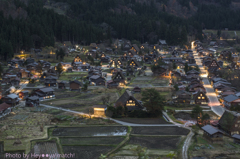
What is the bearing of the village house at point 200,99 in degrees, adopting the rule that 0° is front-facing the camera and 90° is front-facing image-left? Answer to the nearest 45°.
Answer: approximately 0°

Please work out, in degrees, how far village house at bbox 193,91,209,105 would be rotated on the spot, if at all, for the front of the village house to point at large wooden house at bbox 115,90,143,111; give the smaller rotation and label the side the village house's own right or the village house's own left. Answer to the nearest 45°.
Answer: approximately 45° to the village house's own right

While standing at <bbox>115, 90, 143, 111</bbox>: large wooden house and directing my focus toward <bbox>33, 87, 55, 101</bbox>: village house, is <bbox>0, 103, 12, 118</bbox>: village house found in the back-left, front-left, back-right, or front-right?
front-left

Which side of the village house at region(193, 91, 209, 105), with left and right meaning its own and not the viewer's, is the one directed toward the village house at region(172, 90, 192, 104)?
right

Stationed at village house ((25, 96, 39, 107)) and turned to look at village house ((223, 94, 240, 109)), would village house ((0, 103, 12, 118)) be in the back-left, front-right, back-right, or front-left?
back-right

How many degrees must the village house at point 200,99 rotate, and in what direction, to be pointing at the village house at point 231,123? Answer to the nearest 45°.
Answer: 0° — it already faces it

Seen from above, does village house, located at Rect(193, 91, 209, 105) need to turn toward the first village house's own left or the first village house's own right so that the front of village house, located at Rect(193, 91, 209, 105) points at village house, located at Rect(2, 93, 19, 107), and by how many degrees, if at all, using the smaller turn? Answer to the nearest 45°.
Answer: approximately 90° to the first village house's own right

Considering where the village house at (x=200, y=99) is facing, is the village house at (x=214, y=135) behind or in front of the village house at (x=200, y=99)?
in front

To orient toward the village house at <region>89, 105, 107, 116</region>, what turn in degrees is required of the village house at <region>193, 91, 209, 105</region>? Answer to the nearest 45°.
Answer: approximately 45° to its right

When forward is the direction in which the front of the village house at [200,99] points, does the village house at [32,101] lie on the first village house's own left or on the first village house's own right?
on the first village house's own right

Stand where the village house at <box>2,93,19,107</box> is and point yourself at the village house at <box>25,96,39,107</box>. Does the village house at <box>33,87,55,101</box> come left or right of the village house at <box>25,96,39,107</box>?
left

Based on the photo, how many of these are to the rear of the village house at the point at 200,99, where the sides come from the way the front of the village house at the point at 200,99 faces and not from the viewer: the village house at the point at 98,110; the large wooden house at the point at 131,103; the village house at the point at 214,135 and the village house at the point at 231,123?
0

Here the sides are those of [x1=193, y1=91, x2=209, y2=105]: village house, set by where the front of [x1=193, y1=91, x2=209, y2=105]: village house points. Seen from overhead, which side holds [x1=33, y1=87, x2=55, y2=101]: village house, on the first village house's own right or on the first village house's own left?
on the first village house's own right

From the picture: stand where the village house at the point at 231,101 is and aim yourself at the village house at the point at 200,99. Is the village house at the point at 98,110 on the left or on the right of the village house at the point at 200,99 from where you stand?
left
